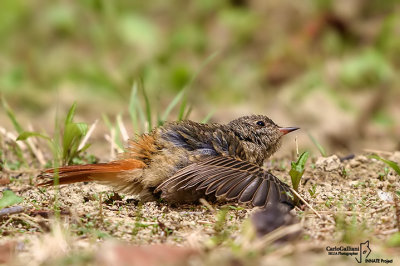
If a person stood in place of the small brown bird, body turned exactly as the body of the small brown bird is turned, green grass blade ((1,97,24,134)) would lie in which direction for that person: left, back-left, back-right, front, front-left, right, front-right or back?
back-left

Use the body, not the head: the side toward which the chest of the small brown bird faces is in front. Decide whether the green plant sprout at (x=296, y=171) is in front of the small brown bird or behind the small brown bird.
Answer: in front

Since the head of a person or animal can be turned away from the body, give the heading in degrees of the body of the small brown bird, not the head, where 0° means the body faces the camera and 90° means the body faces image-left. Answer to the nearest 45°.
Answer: approximately 270°
